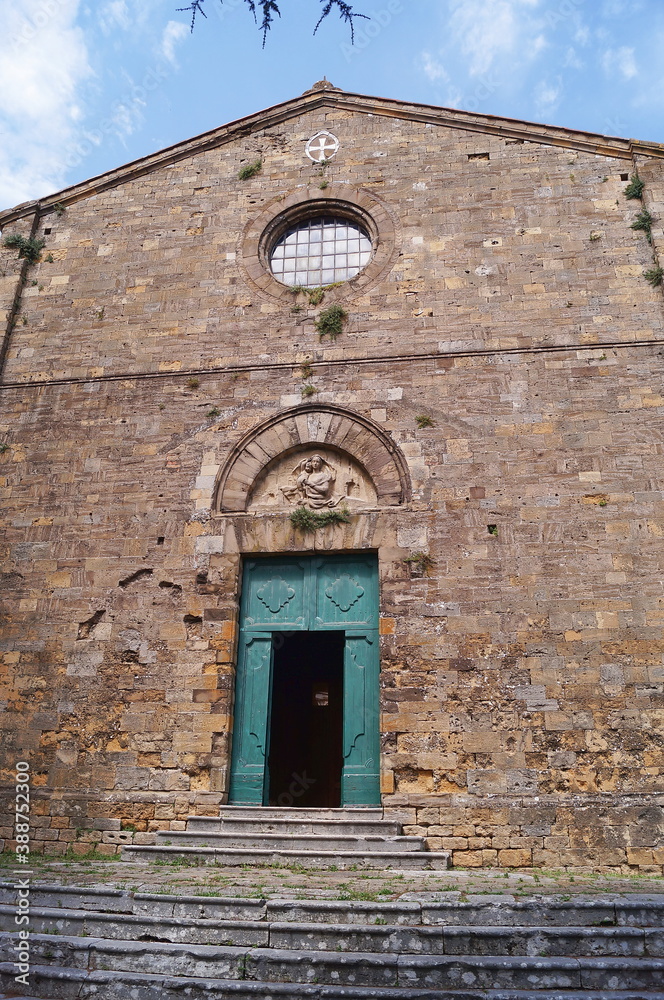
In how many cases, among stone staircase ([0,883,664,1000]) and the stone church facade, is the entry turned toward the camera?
2

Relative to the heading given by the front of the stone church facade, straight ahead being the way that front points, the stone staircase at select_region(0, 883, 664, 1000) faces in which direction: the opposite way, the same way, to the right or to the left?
the same way

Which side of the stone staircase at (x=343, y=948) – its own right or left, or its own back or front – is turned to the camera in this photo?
front

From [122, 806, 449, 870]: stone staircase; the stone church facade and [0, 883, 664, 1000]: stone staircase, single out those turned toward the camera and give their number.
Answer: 3

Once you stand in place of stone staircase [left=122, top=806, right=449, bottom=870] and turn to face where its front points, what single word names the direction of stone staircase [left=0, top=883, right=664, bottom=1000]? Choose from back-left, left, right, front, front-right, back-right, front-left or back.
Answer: front

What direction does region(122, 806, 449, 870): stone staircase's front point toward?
toward the camera

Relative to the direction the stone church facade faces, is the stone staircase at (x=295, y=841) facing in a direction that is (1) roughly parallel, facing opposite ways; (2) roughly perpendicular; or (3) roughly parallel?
roughly parallel

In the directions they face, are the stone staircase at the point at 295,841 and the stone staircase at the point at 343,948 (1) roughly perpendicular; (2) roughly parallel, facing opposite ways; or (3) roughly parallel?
roughly parallel

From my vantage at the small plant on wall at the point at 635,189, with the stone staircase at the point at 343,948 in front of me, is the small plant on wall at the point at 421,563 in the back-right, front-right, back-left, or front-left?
front-right
